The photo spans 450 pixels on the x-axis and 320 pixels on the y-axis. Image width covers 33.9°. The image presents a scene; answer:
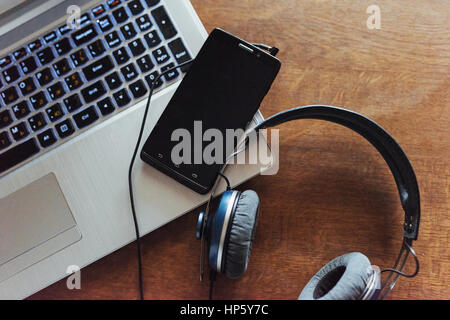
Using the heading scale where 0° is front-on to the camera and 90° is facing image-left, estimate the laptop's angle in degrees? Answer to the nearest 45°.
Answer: approximately 315°
